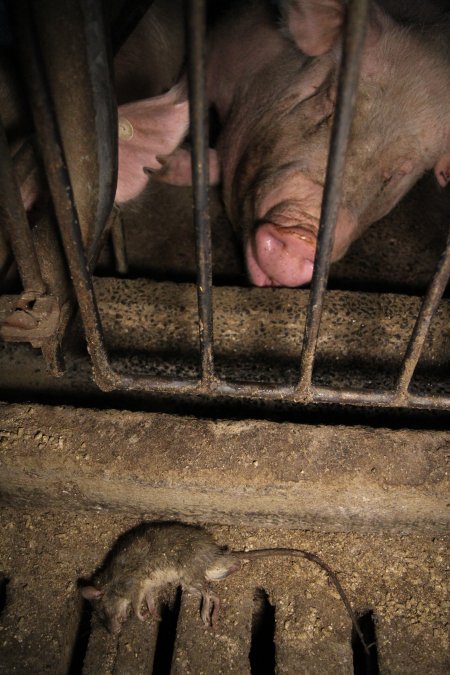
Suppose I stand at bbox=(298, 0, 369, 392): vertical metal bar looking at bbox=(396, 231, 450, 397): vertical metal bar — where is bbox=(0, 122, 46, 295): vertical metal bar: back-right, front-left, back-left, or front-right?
back-left

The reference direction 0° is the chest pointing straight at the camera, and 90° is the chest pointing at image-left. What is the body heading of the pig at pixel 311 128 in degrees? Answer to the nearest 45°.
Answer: approximately 45°

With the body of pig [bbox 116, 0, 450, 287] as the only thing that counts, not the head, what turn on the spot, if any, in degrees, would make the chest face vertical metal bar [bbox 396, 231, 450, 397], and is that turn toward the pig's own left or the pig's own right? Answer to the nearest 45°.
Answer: approximately 45° to the pig's own left
